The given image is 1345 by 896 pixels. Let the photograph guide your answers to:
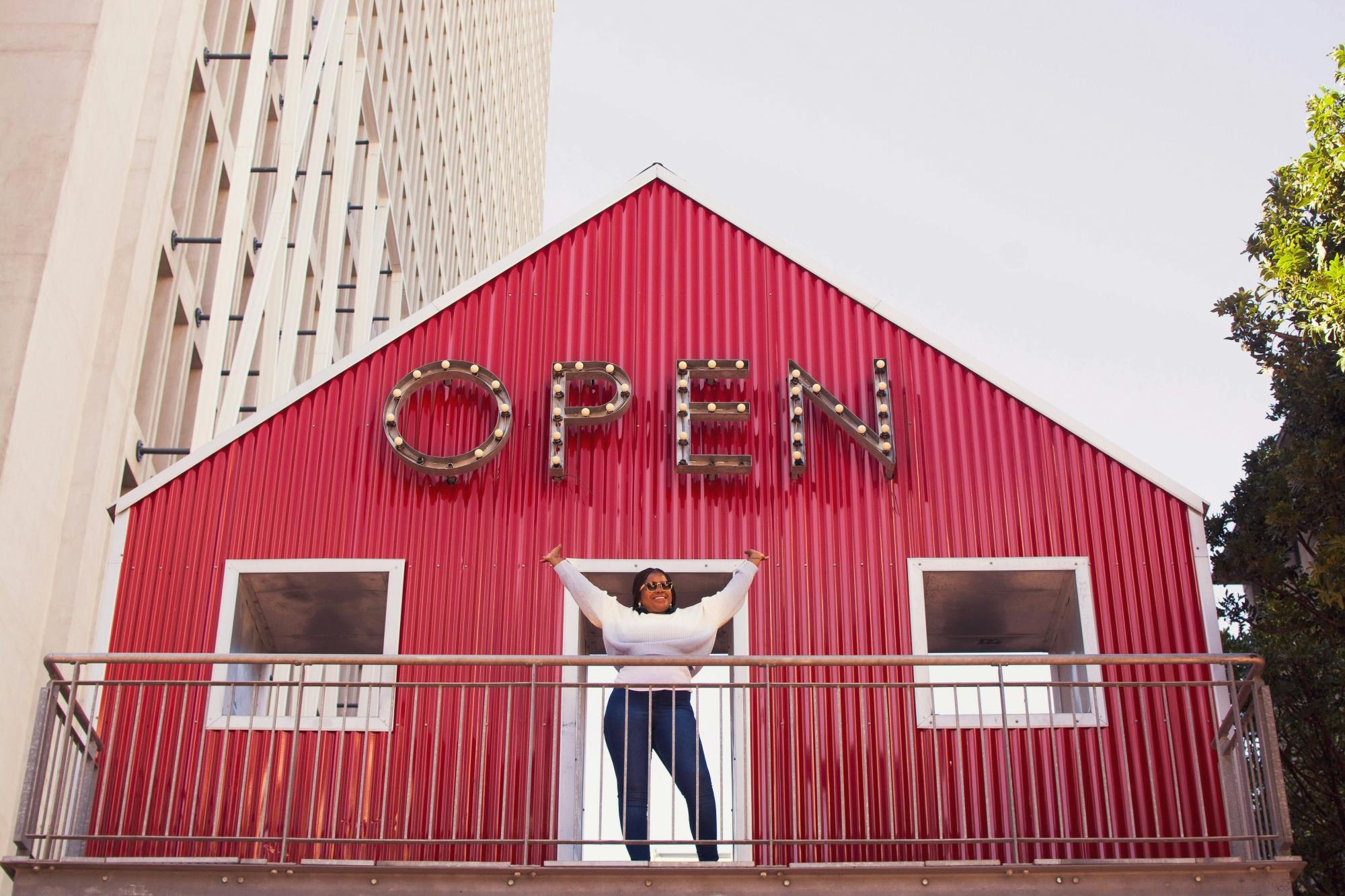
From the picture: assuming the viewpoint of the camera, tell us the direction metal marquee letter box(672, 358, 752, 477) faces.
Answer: facing the viewer

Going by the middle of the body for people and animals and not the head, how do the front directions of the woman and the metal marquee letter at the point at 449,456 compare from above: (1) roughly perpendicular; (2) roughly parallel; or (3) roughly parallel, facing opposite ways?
roughly parallel

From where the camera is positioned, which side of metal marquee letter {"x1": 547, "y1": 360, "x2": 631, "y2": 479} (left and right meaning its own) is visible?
front

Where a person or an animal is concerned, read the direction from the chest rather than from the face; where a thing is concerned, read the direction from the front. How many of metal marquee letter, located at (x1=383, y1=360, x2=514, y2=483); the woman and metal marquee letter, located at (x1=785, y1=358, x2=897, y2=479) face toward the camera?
3

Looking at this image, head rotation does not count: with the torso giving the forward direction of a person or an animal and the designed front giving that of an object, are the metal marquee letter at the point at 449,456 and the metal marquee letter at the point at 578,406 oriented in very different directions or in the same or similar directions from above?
same or similar directions

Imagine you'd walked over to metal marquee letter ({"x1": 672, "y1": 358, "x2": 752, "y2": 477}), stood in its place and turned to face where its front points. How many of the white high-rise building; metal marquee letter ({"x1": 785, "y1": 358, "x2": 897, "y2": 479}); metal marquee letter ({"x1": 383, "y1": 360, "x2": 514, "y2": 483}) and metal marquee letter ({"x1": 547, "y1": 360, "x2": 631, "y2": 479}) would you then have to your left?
1

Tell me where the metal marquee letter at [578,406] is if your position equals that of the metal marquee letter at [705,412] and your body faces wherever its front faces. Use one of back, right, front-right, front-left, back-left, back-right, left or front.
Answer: right

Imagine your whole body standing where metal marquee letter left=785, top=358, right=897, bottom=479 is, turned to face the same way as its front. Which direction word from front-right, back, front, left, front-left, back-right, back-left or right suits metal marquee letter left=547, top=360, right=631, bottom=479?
right

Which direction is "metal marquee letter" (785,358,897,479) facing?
toward the camera
